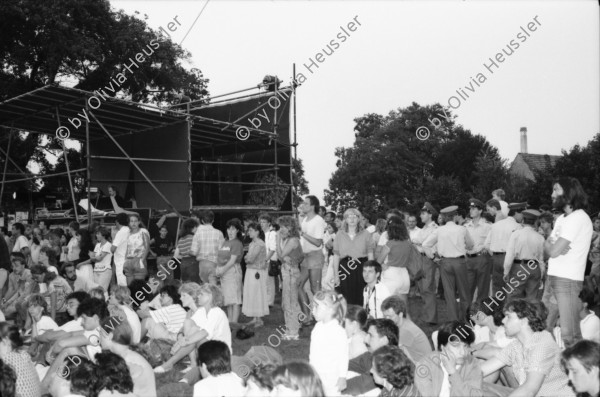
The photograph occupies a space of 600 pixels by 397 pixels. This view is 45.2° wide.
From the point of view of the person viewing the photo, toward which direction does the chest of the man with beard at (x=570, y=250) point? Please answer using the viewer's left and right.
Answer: facing to the left of the viewer

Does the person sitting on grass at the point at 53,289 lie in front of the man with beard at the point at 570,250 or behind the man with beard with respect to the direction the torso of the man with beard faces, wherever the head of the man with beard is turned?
in front

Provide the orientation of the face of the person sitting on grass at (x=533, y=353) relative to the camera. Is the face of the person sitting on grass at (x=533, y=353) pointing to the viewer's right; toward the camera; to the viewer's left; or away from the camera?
to the viewer's left

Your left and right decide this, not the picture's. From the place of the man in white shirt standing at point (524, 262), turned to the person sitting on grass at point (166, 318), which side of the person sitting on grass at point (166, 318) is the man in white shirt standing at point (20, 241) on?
right
